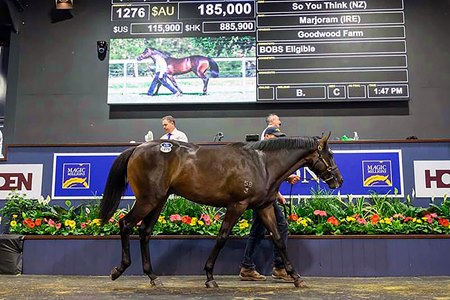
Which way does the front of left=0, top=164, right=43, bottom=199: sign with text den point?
toward the camera

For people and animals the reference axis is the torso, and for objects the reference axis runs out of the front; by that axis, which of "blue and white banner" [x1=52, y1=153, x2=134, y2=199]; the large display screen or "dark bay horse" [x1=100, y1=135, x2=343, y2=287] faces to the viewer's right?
the dark bay horse

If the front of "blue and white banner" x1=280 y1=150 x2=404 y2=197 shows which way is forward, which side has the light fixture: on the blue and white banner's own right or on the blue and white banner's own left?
on the blue and white banner's own right

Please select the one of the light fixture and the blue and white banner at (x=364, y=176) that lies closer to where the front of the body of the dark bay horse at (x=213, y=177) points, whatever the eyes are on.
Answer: the blue and white banner

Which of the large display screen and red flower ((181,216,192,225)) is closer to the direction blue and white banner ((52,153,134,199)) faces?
the red flower

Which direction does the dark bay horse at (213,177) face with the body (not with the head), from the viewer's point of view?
to the viewer's right

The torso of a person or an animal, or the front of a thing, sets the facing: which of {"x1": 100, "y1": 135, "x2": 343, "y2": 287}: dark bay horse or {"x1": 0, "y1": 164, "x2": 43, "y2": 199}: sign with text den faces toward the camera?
the sign with text den

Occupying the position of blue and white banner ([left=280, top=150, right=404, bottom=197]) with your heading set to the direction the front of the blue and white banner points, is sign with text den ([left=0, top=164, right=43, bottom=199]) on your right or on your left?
on your right

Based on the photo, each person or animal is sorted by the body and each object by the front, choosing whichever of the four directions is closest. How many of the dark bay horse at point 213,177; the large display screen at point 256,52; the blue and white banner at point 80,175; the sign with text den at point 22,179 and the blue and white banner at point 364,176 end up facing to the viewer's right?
1

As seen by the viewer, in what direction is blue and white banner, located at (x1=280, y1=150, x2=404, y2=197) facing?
toward the camera

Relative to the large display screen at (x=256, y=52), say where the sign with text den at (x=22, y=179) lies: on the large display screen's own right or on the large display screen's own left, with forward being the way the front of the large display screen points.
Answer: on the large display screen's own right

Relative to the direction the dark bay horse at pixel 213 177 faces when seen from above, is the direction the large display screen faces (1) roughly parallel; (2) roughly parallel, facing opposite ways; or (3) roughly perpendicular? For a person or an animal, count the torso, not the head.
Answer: roughly perpendicular

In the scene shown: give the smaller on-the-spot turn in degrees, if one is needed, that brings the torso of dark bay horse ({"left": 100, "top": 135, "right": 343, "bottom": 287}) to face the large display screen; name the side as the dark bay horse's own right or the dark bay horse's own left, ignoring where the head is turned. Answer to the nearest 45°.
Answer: approximately 90° to the dark bay horse's own left

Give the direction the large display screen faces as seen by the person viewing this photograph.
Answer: facing the viewer

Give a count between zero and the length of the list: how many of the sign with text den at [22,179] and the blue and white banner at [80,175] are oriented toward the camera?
2

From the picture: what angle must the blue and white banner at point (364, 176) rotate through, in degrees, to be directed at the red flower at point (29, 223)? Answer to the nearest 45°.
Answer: approximately 90° to its right
